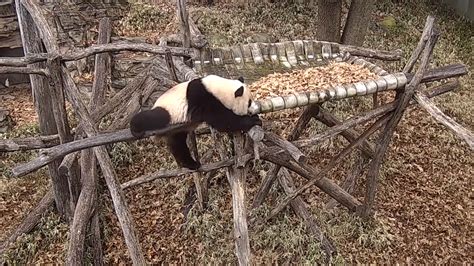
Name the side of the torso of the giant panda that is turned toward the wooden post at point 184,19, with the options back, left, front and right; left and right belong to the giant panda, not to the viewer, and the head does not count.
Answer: left

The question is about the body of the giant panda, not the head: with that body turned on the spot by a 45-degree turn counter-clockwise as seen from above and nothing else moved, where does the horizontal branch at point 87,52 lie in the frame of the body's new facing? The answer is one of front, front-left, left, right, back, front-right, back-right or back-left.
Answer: left

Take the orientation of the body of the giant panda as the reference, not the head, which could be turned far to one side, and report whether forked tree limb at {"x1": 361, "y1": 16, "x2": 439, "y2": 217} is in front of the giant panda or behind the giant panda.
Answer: in front

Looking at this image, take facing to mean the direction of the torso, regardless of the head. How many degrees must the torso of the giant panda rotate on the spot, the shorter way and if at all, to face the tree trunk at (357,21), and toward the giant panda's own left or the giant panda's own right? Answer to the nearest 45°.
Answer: approximately 45° to the giant panda's own left

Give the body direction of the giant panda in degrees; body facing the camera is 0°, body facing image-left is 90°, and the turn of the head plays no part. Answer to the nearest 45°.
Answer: approximately 270°

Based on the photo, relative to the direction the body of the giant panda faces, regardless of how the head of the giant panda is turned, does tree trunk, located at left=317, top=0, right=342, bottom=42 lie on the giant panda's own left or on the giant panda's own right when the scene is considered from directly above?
on the giant panda's own left

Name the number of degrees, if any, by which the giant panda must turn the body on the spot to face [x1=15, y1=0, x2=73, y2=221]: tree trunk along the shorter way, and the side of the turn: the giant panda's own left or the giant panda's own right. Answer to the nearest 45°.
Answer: approximately 135° to the giant panda's own left

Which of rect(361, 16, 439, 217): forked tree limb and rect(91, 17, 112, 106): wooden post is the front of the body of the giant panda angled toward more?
the forked tree limb
